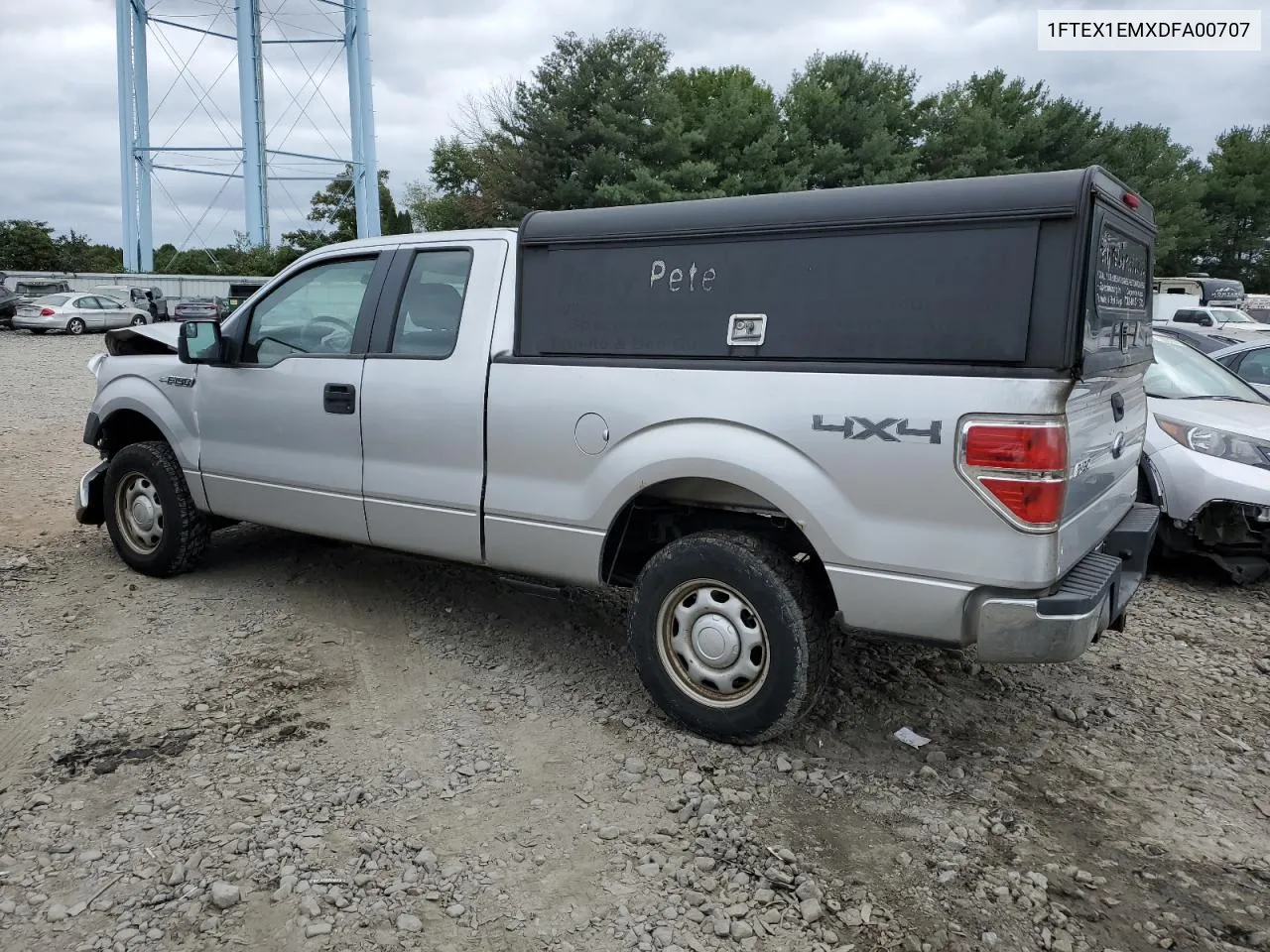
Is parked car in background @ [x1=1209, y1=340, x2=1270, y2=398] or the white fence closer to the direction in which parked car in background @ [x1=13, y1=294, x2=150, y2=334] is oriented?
the white fence

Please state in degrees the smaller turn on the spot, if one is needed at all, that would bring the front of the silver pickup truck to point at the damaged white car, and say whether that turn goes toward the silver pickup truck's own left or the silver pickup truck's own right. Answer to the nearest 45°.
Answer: approximately 90° to the silver pickup truck's own right

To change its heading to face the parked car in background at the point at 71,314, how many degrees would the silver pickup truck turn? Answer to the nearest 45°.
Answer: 0° — it already faces it

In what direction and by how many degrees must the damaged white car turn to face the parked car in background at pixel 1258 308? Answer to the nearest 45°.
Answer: approximately 135° to its left

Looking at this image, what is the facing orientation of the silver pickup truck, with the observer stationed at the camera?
facing away from the viewer and to the left of the viewer

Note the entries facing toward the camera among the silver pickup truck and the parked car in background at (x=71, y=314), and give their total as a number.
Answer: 0

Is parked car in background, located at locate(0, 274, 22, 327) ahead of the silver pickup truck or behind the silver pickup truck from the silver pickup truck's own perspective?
ahead

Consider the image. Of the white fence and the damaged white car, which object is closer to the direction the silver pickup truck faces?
the white fence
